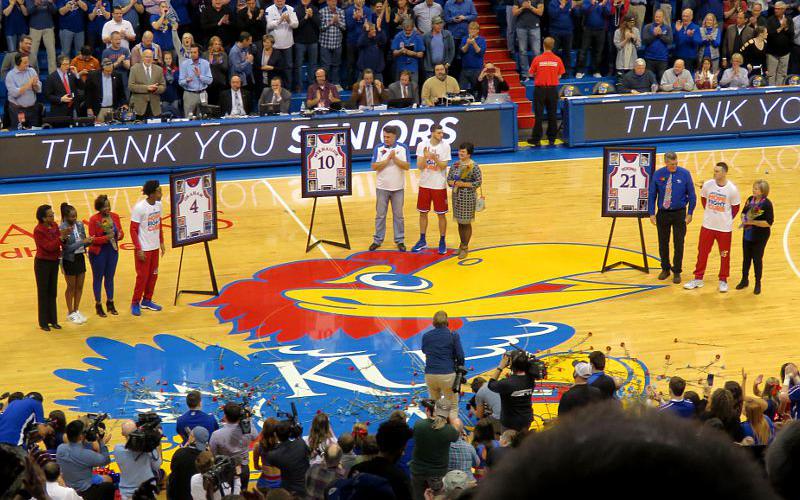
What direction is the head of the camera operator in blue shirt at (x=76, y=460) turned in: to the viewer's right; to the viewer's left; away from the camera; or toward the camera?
away from the camera

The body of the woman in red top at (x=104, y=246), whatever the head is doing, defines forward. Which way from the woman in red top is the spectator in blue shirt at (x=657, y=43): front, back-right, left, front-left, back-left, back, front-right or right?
left

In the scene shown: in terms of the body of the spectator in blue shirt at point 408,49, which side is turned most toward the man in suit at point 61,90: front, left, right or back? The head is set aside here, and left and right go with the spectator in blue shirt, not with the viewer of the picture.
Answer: right

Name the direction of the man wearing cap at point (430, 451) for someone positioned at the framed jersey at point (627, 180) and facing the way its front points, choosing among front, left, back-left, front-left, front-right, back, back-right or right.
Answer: front

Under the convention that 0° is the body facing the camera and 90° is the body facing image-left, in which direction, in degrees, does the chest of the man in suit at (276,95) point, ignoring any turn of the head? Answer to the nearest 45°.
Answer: approximately 0°

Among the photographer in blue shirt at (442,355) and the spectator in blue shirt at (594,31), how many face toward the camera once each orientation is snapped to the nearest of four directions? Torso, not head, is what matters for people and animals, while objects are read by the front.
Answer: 1

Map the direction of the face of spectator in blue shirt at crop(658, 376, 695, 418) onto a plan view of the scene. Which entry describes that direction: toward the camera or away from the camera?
away from the camera

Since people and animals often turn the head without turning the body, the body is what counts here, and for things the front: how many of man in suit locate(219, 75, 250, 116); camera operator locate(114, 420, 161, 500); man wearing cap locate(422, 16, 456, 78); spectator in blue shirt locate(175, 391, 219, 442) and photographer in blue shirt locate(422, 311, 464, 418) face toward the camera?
2

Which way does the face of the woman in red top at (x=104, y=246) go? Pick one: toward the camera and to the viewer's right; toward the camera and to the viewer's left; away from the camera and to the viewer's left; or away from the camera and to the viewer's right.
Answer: toward the camera and to the viewer's right

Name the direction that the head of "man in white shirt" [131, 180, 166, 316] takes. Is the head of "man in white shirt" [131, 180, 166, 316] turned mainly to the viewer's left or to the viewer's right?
to the viewer's right

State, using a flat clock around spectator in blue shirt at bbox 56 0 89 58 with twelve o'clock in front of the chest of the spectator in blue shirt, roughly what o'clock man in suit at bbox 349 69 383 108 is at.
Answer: The man in suit is roughly at 10 o'clock from the spectator in blue shirt.

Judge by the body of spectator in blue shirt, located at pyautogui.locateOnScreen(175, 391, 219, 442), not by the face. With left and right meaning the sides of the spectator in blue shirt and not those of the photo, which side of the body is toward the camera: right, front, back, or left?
back

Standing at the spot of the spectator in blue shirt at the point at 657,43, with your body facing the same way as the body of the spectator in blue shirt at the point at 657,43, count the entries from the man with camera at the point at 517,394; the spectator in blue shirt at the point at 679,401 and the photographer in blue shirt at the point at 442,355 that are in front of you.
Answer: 3

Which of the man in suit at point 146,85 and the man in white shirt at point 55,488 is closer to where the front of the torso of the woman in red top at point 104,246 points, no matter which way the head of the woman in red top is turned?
the man in white shirt

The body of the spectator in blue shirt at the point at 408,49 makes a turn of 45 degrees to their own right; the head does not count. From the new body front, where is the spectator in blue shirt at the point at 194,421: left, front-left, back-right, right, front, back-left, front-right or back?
front-left

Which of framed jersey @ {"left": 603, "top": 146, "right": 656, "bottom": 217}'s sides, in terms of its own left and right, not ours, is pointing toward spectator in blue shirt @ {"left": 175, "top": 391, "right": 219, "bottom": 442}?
front

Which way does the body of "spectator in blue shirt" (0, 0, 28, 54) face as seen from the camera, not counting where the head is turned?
toward the camera

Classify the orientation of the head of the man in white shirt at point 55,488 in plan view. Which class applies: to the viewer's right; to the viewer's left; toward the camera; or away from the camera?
away from the camera

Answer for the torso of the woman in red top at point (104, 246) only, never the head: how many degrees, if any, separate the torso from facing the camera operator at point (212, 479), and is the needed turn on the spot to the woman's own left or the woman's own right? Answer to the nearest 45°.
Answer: approximately 45° to the woman's own right

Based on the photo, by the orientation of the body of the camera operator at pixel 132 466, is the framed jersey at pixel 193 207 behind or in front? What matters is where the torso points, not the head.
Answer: in front

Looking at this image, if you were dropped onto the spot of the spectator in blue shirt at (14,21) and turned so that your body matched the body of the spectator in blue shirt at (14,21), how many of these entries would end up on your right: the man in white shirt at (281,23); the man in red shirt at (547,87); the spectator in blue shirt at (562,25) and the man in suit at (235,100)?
0

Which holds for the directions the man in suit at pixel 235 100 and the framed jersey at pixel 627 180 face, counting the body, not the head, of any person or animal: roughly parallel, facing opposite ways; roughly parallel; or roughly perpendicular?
roughly parallel

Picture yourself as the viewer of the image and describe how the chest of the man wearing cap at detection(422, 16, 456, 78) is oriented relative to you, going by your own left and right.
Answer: facing the viewer

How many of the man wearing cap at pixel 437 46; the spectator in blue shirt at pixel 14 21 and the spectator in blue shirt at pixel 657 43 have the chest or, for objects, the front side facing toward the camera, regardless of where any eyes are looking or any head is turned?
3
